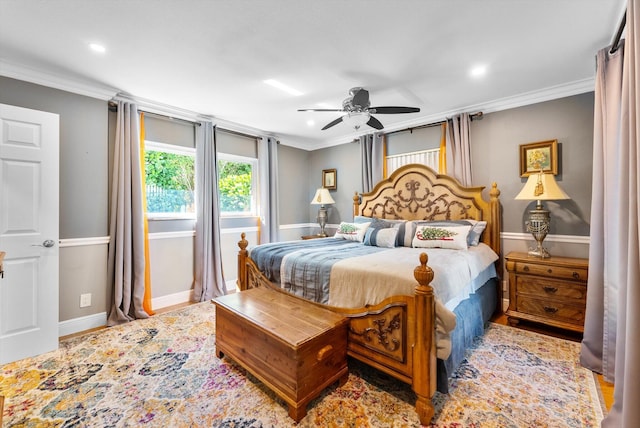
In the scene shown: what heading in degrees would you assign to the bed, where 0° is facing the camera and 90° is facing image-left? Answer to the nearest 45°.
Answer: approximately 45°

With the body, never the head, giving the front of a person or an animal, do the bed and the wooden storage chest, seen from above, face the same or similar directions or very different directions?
same or similar directions

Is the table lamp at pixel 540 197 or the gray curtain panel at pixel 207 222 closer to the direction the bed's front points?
the gray curtain panel

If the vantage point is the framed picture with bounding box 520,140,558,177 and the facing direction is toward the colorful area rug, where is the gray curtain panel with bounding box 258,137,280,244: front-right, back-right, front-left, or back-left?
front-right

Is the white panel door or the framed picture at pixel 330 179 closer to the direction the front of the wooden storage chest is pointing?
the white panel door

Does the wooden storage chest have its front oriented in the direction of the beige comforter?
no

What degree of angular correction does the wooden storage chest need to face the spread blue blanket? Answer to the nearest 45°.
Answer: approximately 135° to its right

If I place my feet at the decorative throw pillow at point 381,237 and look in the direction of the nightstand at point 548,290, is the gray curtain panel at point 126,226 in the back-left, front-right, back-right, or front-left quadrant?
back-right

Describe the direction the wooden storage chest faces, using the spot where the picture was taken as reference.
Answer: facing the viewer and to the left of the viewer

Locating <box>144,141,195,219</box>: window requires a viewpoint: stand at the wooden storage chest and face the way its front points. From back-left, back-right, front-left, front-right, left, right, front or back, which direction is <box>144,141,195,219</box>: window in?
right

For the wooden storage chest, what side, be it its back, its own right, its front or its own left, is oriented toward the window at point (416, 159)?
back

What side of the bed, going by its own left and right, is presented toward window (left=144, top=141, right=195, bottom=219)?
right

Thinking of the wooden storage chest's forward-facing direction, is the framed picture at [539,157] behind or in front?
behind

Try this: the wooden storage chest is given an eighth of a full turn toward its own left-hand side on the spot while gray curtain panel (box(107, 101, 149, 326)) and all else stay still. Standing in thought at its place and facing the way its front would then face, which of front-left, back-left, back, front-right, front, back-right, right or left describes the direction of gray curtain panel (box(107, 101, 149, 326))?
back-right

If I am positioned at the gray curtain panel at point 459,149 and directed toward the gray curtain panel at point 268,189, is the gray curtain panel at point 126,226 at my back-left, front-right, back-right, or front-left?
front-left

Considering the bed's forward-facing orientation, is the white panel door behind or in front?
in front

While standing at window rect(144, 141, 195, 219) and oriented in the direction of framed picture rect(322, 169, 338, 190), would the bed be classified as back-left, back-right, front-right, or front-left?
front-right

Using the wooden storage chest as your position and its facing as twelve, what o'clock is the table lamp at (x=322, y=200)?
The table lamp is roughly at 5 o'clock from the wooden storage chest.

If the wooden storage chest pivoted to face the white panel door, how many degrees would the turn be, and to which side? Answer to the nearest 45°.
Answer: approximately 45° to its right
